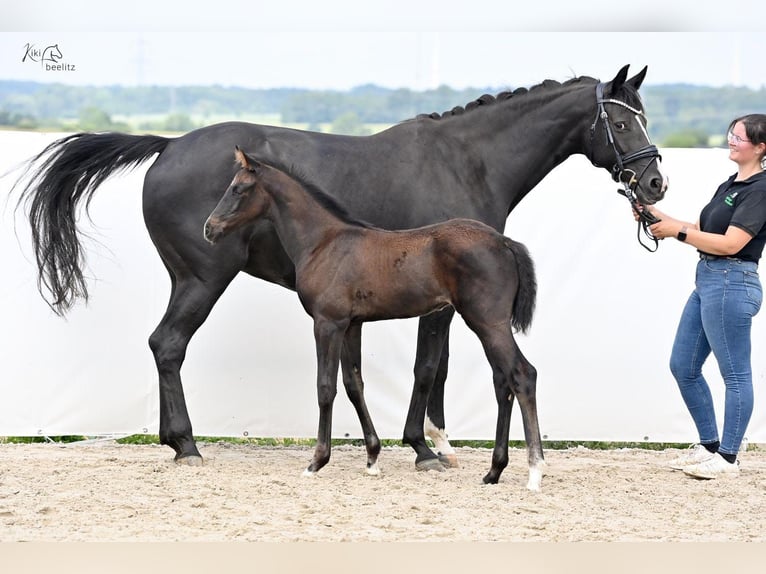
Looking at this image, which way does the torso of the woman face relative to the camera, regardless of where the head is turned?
to the viewer's left

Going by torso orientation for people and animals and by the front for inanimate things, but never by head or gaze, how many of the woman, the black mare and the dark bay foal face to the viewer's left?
2

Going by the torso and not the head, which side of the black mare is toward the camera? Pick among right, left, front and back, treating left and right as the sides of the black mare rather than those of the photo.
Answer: right

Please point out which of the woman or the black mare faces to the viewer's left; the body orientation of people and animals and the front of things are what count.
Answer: the woman

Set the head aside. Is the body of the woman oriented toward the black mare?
yes

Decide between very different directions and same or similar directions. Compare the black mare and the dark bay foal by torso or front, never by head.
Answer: very different directions

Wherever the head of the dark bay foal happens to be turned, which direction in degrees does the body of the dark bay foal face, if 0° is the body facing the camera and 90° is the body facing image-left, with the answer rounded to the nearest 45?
approximately 90°

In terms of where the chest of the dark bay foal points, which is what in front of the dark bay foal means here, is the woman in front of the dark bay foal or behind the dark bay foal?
behind

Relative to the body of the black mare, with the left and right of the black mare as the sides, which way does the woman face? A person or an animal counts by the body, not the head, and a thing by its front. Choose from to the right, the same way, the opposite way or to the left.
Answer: the opposite way
